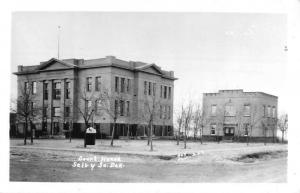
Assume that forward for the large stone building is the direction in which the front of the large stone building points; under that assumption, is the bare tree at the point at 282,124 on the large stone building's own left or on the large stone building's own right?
on the large stone building's own left

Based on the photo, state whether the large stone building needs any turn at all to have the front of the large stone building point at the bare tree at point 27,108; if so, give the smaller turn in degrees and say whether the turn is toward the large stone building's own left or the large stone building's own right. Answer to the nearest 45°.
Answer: approximately 45° to the large stone building's own right

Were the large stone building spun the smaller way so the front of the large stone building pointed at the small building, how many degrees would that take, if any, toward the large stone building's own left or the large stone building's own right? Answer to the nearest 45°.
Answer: approximately 135° to the large stone building's own left

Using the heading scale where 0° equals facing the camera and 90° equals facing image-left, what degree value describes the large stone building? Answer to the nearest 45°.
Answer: approximately 45°
